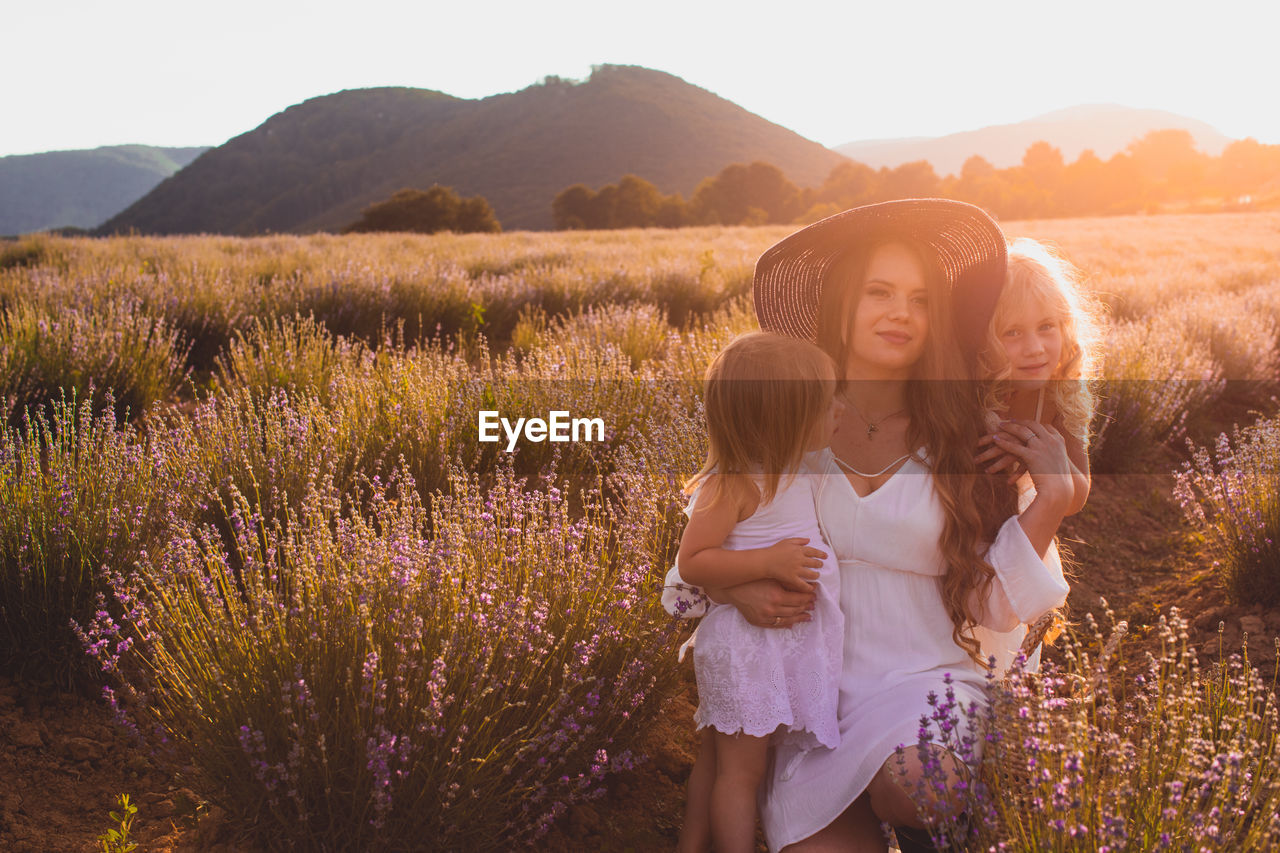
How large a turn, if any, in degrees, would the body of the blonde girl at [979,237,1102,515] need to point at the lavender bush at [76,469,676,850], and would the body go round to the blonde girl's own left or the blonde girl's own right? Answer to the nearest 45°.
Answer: approximately 45° to the blonde girl's own right

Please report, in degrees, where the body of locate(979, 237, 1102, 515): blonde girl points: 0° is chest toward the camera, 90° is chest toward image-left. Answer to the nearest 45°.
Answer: approximately 0°

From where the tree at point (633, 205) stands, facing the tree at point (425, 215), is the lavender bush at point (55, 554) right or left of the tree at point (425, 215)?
left

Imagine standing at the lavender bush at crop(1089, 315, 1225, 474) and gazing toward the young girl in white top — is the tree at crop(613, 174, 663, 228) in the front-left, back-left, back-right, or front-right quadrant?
back-right

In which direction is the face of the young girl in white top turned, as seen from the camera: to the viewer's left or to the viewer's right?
to the viewer's right

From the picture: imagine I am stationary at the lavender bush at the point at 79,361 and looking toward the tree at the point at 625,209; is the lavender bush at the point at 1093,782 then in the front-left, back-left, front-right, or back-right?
back-right

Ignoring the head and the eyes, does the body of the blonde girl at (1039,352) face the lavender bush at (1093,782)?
yes

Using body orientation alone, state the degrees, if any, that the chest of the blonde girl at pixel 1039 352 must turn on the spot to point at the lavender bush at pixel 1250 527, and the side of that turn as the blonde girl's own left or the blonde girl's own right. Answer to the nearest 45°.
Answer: approximately 135° to the blonde girl's own left

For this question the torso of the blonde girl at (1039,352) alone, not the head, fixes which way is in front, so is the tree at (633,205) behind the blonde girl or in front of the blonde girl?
behind

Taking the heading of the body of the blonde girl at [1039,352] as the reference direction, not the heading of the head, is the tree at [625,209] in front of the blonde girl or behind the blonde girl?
behind

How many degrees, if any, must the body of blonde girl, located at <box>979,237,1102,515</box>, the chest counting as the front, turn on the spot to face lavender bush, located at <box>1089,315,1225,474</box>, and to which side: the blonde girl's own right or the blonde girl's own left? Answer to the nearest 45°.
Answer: approximately 180°

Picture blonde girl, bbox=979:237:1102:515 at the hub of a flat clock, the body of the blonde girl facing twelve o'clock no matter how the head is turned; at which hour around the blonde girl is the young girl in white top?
The young girl in white top is roughly at 1 o'clock from the blonde girl.
